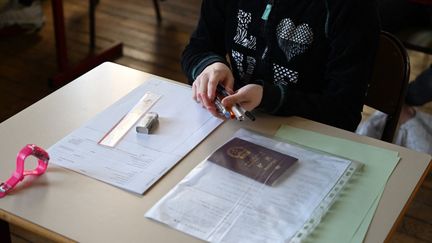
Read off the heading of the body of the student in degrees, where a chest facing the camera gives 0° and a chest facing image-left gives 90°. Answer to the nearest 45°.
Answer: approximately 45°

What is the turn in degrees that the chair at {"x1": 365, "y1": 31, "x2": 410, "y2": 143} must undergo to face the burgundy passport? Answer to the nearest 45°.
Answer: approximately 45° to its left

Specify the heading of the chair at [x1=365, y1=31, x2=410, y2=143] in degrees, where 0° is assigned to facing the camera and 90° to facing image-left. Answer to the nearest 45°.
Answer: approximately 45°

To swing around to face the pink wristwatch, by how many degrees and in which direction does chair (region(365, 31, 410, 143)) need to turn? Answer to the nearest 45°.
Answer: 0° — it already faces it

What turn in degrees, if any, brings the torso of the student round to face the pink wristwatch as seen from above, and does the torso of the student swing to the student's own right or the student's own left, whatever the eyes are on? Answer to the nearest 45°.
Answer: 0° — they already face it
